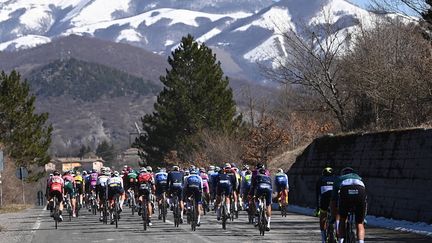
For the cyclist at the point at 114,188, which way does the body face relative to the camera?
away from the camera

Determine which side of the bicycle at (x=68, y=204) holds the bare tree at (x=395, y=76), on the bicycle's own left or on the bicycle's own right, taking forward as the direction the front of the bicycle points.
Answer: on the bicycle's own right

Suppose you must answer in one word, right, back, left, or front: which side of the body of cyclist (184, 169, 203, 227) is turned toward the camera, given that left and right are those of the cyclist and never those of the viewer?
back

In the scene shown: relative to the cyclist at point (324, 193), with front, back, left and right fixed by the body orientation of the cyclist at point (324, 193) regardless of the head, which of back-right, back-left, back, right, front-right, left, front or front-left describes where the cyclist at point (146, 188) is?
front-left

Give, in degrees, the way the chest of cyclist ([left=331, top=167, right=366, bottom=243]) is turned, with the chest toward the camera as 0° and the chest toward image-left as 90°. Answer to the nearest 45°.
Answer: approximately 180°

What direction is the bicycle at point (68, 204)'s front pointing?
away from the camera

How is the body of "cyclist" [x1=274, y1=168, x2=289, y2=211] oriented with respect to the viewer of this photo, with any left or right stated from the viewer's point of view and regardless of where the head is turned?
facing away from the viewer

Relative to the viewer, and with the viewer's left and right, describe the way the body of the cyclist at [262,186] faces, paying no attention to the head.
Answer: facing away from the viewer
